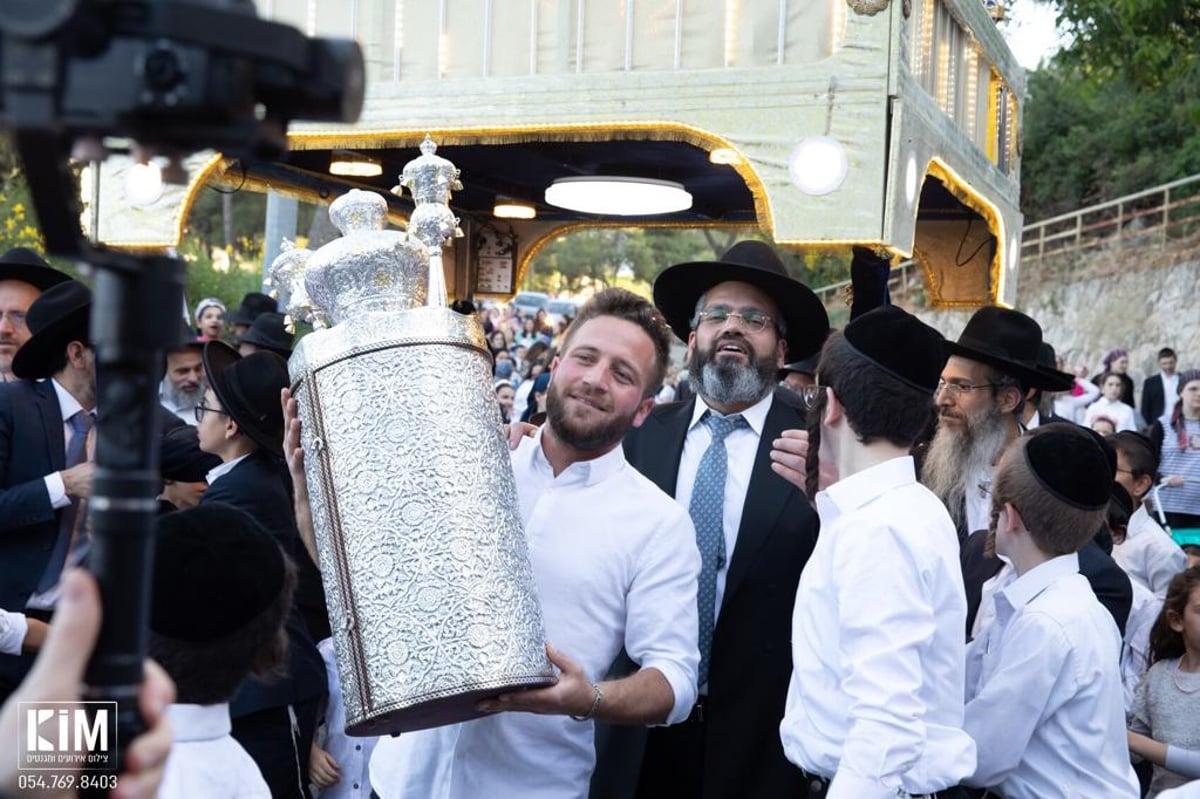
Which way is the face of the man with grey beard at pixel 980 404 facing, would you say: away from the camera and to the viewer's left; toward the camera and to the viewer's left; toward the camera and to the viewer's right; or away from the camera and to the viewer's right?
toward the camera and to the viewer's left

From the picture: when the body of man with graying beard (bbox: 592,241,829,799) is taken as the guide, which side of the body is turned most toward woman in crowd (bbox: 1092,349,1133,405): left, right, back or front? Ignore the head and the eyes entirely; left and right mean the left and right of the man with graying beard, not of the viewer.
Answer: back

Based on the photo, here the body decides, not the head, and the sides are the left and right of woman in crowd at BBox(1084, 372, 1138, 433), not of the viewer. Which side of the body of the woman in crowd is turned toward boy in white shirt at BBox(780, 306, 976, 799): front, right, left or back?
front

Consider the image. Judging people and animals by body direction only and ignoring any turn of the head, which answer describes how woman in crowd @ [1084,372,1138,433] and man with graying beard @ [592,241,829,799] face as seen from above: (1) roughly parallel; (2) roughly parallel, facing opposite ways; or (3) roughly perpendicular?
roughly parallel

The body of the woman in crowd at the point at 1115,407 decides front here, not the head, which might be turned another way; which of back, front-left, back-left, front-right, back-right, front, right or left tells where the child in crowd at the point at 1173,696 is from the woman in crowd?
front

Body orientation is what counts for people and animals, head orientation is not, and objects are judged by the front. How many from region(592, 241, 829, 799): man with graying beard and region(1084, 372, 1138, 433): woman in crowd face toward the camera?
2

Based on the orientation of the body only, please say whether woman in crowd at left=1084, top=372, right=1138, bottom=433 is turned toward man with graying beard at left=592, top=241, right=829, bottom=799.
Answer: yes

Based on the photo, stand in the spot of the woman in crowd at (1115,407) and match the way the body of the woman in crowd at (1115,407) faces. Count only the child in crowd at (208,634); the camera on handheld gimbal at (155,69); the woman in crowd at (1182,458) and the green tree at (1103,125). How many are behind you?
1

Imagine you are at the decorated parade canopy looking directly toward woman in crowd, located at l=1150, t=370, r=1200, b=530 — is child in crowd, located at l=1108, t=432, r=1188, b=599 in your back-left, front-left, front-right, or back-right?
front-right

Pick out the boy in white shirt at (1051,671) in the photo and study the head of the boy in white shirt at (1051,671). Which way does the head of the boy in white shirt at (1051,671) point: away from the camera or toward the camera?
away from the camera

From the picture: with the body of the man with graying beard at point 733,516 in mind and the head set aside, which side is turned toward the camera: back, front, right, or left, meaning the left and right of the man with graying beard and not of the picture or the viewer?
front

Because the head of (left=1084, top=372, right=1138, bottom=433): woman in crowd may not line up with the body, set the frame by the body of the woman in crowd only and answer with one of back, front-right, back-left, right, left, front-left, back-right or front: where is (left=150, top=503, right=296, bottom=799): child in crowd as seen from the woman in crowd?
front

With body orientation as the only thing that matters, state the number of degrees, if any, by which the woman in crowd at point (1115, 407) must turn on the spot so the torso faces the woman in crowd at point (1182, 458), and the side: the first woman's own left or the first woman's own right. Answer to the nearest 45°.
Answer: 0° — they already face them

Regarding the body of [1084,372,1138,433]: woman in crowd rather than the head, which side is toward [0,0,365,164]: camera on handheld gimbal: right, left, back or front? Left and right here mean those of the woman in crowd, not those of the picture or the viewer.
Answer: front

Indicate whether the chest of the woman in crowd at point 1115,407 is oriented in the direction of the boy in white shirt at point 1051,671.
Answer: yes

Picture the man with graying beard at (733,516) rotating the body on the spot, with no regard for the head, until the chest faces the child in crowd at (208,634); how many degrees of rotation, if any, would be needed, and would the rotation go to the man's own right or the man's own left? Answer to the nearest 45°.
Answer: approximately 45° to the man's own right

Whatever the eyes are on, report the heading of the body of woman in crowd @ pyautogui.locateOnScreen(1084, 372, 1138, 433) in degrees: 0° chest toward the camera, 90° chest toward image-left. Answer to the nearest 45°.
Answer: approximately 0°

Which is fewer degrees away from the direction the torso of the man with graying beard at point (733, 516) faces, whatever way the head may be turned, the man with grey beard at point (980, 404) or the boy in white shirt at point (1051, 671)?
the boy in white shirt

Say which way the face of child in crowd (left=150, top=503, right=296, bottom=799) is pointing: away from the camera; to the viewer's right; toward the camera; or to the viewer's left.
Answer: away from the camera
